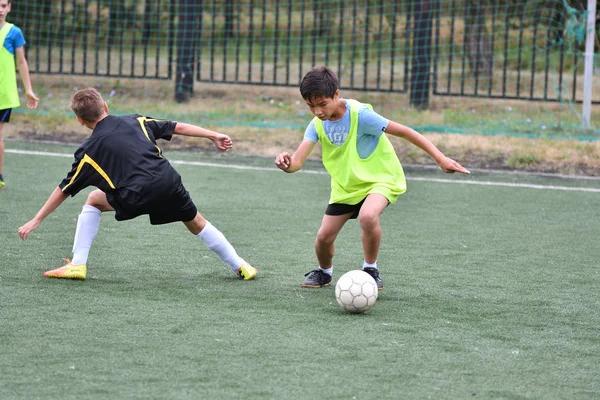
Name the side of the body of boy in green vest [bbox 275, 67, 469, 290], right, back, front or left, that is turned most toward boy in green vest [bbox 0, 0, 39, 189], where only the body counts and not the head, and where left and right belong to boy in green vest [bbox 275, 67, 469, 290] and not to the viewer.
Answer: right

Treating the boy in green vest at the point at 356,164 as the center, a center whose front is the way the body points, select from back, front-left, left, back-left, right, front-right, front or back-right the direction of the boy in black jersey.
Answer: front-right

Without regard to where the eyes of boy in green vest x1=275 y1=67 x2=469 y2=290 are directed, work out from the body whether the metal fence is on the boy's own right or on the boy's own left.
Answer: on the boy's own right

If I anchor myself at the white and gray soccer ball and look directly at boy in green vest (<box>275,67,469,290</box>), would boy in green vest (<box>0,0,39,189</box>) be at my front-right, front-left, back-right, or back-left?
front-left

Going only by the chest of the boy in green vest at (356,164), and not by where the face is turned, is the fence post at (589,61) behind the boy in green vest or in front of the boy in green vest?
behind

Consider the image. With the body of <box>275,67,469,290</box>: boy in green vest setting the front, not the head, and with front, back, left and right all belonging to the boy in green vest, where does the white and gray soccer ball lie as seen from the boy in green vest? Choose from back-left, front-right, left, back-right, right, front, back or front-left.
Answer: front-left

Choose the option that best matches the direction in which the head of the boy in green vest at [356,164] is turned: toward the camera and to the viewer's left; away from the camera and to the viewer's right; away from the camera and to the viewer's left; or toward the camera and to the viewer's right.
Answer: toward the camera and to the viewer's left

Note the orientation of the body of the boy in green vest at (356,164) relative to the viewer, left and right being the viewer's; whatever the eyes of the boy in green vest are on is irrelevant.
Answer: facing the viewer and to the left of the viewer
